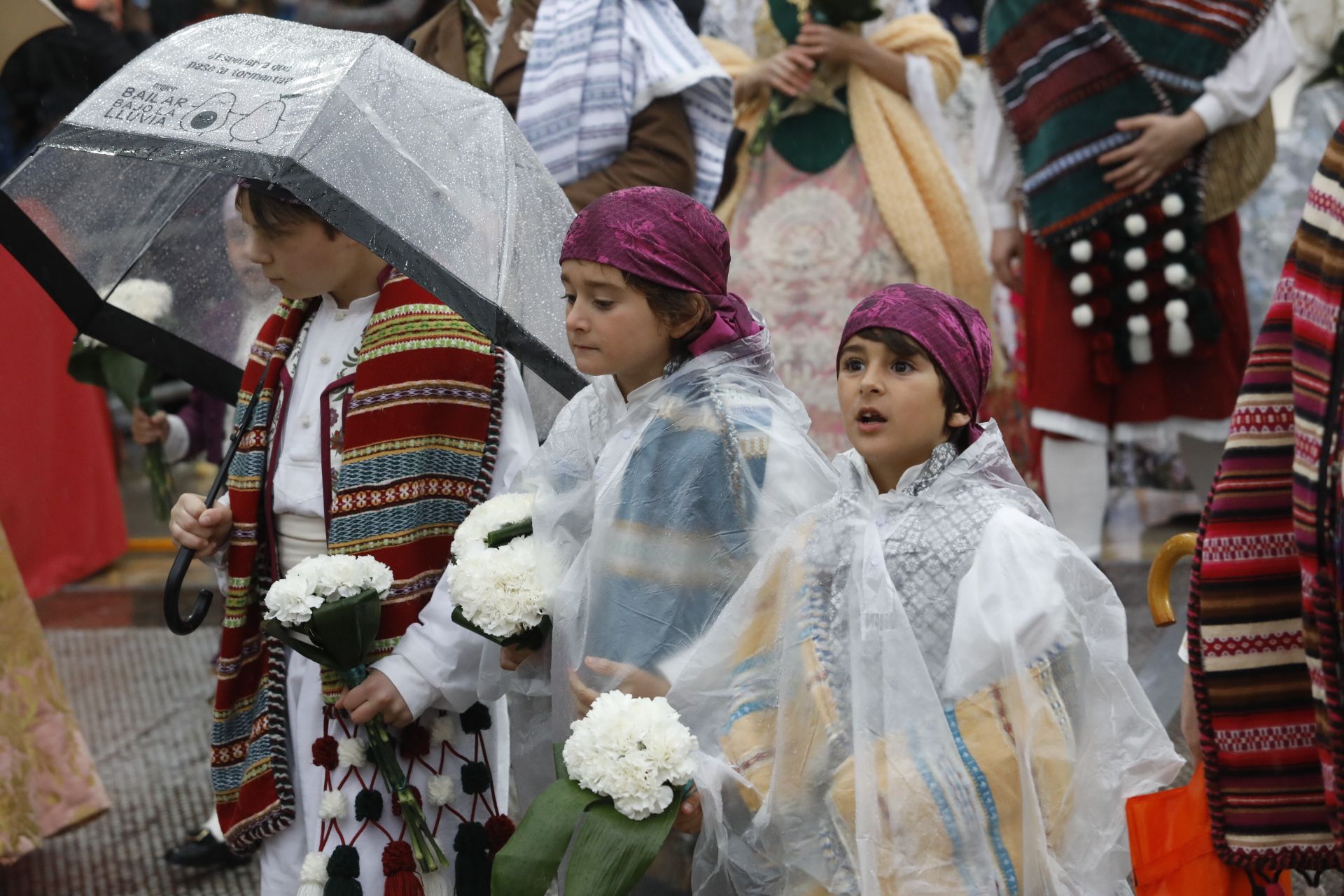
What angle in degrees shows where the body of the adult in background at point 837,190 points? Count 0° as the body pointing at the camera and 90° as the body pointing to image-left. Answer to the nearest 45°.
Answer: approximately 0°

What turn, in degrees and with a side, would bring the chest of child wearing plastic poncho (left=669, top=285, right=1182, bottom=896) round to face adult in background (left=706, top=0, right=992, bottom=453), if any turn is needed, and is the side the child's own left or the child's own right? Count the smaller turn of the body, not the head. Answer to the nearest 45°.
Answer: approximately 135° to the child's own right

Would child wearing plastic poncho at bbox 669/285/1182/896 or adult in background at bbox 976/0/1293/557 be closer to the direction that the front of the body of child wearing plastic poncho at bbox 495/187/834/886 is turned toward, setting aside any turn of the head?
the child wearing plastic poncho

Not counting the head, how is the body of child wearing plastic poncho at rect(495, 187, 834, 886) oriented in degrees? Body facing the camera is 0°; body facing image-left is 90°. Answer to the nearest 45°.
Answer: approximately 45°

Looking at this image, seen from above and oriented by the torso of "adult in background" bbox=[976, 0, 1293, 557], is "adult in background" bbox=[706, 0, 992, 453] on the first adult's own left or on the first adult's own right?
on the first adult's own right
